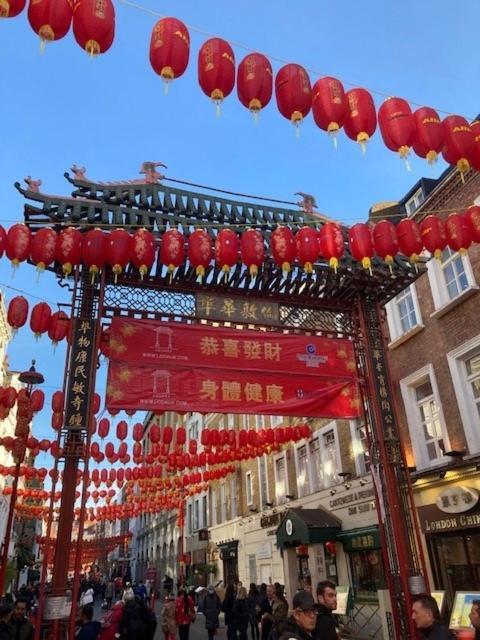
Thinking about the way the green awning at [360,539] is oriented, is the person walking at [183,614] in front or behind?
in front

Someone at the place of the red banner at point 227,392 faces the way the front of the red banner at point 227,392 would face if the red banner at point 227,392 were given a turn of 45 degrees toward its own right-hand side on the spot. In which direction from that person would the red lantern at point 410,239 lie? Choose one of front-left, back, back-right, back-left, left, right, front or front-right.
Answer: left

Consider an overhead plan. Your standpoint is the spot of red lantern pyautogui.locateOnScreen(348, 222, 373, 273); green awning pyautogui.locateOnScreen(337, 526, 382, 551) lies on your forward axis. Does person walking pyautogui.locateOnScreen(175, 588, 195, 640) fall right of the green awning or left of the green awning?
left

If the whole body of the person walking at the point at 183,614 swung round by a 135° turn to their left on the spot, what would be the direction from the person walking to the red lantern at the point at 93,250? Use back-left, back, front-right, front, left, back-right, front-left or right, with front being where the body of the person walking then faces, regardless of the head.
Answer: front-left

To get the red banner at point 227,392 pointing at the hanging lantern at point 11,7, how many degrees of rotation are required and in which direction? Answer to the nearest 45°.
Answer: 0° — it already faces it

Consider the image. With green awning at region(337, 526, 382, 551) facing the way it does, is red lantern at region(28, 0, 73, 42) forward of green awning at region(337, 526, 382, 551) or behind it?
forward

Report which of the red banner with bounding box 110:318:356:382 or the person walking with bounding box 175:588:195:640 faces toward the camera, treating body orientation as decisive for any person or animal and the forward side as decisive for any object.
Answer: the red banner

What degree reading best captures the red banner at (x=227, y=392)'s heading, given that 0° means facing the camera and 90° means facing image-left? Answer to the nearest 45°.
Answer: approximately 0°

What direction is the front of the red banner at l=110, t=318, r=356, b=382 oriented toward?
toward the camera

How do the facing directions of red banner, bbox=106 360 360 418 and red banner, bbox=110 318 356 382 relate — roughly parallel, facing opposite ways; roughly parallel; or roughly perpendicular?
roughly parallel

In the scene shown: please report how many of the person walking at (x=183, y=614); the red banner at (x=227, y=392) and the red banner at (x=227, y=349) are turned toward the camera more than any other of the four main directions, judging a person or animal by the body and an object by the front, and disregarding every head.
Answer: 2

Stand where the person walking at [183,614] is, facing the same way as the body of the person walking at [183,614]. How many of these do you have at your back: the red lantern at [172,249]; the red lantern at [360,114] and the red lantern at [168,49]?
3

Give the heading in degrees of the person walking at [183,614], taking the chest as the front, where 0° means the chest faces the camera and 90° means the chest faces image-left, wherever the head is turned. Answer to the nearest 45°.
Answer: approximately 180°

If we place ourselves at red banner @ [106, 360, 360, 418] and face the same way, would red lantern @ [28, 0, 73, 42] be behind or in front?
in front

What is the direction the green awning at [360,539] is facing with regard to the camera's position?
facing the viewer and to the left of the viewer

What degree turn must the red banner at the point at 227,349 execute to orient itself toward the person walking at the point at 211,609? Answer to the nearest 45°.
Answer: approximately 180°

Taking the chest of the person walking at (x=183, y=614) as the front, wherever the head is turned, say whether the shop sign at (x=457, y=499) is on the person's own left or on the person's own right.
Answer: on the person's own right

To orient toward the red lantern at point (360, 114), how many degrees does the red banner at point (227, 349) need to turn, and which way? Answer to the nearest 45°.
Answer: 0° — it already faces it
